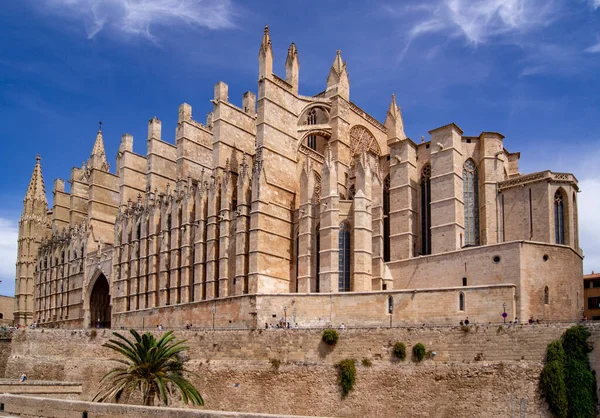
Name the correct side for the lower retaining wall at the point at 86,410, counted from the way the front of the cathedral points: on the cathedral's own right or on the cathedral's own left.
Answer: on the cathedral's own left

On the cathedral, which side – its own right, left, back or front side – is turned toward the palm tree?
left

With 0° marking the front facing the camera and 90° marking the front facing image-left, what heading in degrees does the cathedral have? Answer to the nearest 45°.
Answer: approximately 135°

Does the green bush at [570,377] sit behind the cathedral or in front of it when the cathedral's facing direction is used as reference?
behind
